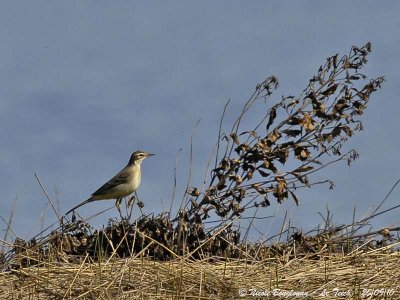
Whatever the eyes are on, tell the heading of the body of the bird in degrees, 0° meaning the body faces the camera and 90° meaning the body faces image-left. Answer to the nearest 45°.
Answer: approximately 270°
